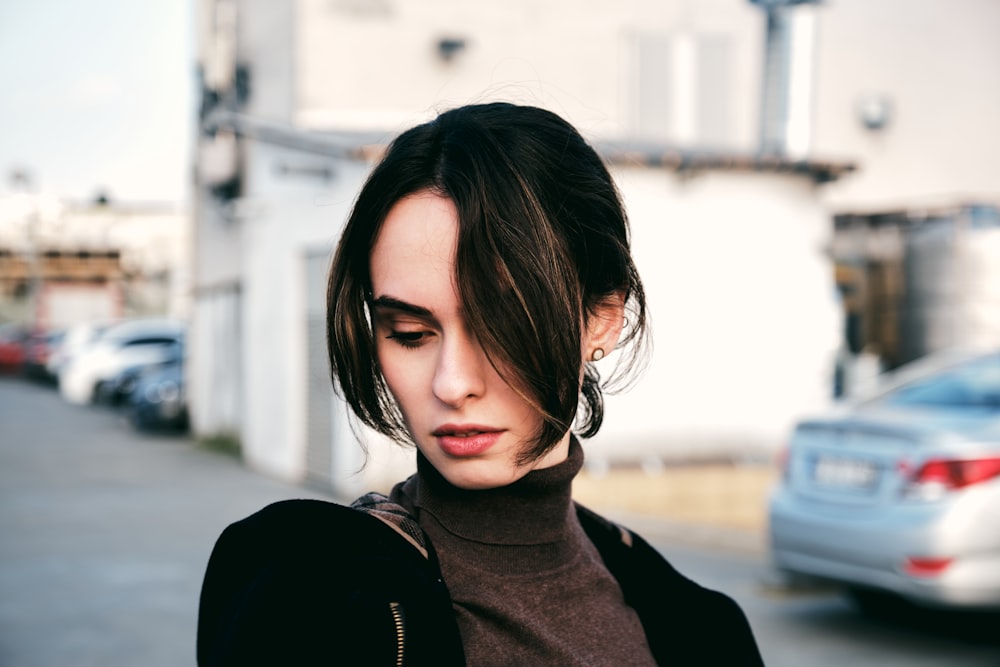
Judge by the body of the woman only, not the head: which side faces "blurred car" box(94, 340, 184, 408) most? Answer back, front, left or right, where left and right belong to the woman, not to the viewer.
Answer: back

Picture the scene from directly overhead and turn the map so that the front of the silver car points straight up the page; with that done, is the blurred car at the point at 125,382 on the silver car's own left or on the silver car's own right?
on the silver car's own left

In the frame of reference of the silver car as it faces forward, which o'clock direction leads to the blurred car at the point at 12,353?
The blurred car is roughly at 9 o'clock from the silver car.

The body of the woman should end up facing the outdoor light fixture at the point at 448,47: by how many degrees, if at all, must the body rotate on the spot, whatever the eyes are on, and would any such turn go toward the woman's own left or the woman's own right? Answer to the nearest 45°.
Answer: approximately 180°

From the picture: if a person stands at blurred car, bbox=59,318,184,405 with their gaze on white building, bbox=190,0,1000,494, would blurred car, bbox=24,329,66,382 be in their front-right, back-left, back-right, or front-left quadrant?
back-left

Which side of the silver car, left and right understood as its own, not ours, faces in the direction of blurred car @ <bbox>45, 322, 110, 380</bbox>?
left

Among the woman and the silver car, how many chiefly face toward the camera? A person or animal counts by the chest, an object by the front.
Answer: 1

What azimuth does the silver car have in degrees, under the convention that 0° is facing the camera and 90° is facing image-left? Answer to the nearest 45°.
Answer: approximately 225°

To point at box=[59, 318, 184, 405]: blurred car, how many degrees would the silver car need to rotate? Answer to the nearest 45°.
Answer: approximately 90° to its left

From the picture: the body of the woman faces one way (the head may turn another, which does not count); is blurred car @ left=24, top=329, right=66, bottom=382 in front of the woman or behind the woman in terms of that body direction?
behind

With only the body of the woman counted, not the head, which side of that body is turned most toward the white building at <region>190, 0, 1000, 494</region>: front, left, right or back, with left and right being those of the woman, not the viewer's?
back
